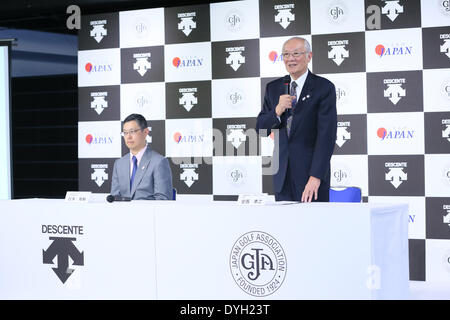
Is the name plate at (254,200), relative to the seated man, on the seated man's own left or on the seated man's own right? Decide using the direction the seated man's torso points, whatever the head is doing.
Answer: on the seated man's own left

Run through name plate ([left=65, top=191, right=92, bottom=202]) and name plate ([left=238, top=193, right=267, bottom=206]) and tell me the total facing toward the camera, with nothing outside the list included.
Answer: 2

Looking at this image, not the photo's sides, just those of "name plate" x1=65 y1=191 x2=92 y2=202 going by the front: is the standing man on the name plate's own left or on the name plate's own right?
on the name plate's own left

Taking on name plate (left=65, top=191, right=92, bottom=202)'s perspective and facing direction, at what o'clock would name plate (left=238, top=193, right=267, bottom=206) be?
name plate (left=238, top=193, right=267, bottom=206) is roughly at 10 o'clock from name plate (left=65, top=191, right=92, bottom=202).

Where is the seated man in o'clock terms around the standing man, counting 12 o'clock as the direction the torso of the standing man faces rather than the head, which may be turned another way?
The seated man is roughly at 2 o'clock from the standing man.

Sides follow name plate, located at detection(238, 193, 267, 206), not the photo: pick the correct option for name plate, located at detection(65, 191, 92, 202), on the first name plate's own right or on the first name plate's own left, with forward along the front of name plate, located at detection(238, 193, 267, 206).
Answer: on the first name plate's own right

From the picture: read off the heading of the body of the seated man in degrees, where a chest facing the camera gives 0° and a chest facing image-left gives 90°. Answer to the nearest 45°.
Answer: approximately 45°

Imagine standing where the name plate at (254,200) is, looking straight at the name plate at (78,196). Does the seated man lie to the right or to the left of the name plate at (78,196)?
right

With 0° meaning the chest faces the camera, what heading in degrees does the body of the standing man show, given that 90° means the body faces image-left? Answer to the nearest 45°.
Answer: approximately 45°
